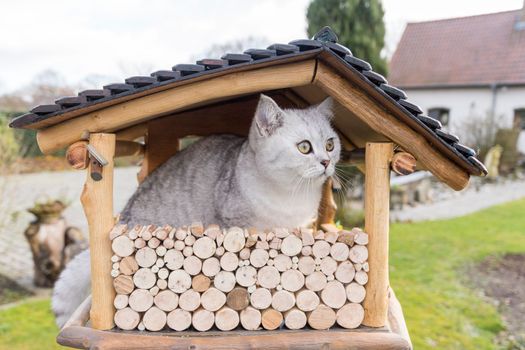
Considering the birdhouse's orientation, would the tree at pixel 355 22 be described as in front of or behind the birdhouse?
behind

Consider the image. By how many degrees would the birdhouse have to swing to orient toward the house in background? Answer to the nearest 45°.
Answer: approximately 135° to its left

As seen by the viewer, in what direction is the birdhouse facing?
toward the camera
